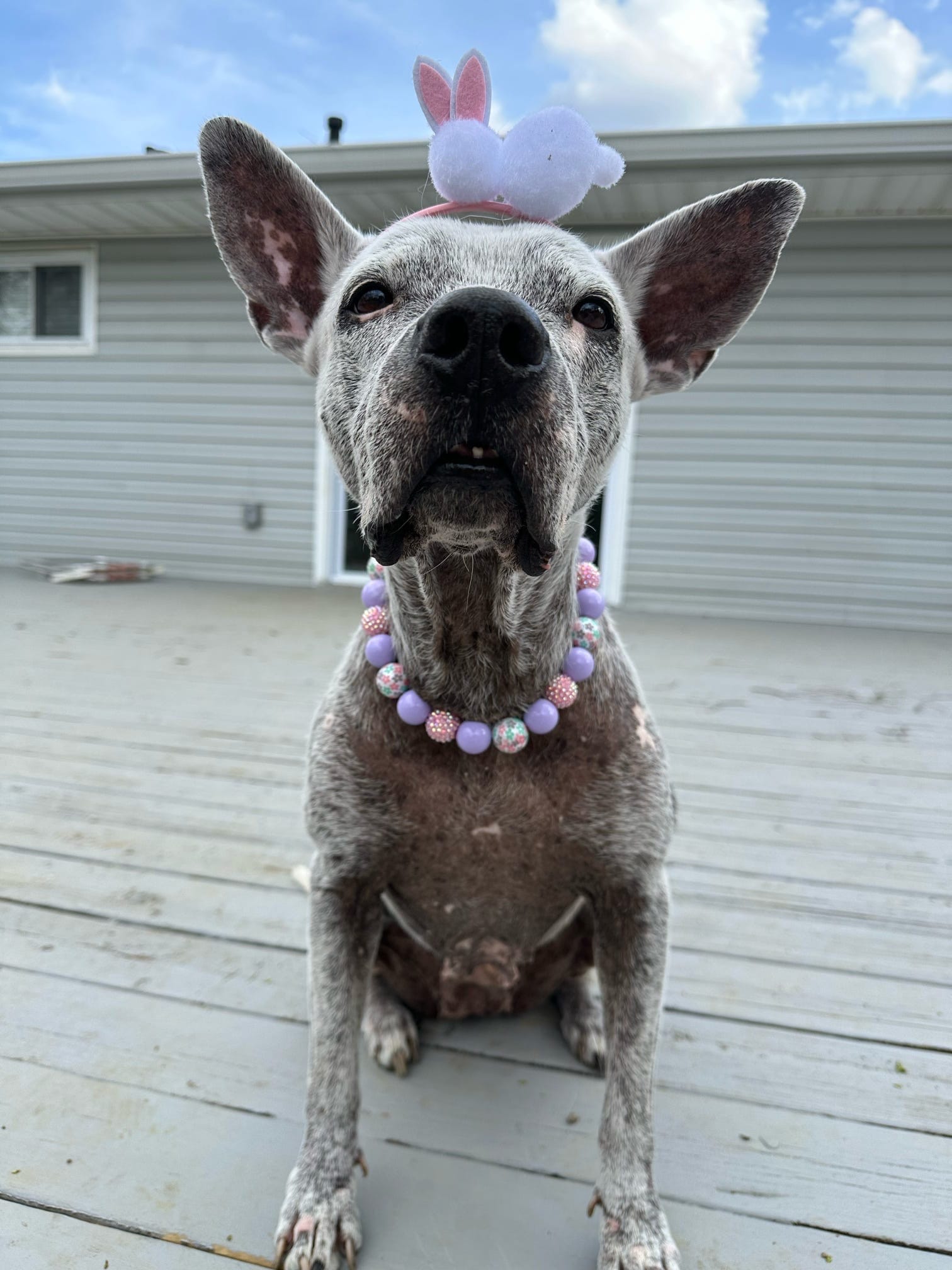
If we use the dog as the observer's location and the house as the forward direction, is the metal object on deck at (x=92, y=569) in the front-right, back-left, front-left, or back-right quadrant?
front-left

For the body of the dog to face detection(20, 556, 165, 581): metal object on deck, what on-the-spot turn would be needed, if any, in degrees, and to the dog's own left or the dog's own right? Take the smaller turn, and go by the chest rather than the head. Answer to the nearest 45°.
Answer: approximately 135° to the dog's own right

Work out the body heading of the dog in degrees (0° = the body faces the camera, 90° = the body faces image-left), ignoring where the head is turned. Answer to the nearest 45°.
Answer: approximately 0°

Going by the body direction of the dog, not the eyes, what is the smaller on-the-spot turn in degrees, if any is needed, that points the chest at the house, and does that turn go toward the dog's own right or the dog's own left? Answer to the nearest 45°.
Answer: approximately 180°
